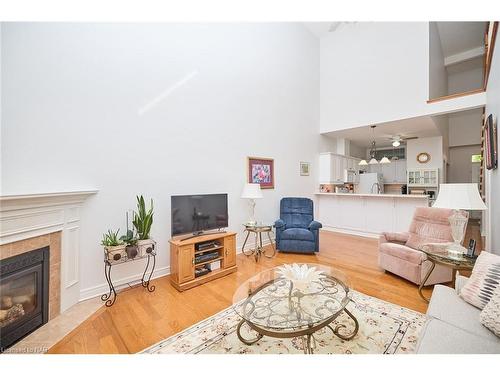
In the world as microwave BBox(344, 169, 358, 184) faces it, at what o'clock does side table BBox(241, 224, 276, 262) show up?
The side table is roughly at 2 o'clock from the microwave.

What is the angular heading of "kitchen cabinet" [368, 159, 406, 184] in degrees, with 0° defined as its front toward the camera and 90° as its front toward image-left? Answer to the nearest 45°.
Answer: approximately 0°

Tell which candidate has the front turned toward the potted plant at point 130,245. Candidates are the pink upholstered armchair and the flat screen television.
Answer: the pink upholstered armchair

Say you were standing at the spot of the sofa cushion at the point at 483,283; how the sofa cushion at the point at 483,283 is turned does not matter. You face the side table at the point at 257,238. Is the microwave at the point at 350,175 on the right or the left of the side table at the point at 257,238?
right

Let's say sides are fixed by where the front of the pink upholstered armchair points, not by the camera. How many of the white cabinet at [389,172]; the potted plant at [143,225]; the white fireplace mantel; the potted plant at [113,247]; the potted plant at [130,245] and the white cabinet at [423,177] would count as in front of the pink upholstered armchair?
4

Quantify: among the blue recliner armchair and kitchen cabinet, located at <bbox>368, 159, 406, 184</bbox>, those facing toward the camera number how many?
2

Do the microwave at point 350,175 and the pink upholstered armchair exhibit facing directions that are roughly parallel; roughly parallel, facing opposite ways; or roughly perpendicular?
roughly perpendicular

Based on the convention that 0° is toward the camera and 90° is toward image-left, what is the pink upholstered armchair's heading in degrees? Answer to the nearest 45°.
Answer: approximately 45°

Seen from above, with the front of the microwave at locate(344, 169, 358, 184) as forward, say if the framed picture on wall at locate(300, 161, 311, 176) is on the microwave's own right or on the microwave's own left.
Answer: on the microwave's own right

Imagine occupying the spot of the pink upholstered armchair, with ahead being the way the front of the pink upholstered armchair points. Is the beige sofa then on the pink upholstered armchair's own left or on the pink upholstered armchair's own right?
on the pink upholstered armchair's own left

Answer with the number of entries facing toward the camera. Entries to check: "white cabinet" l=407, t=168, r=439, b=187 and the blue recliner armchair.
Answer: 2
